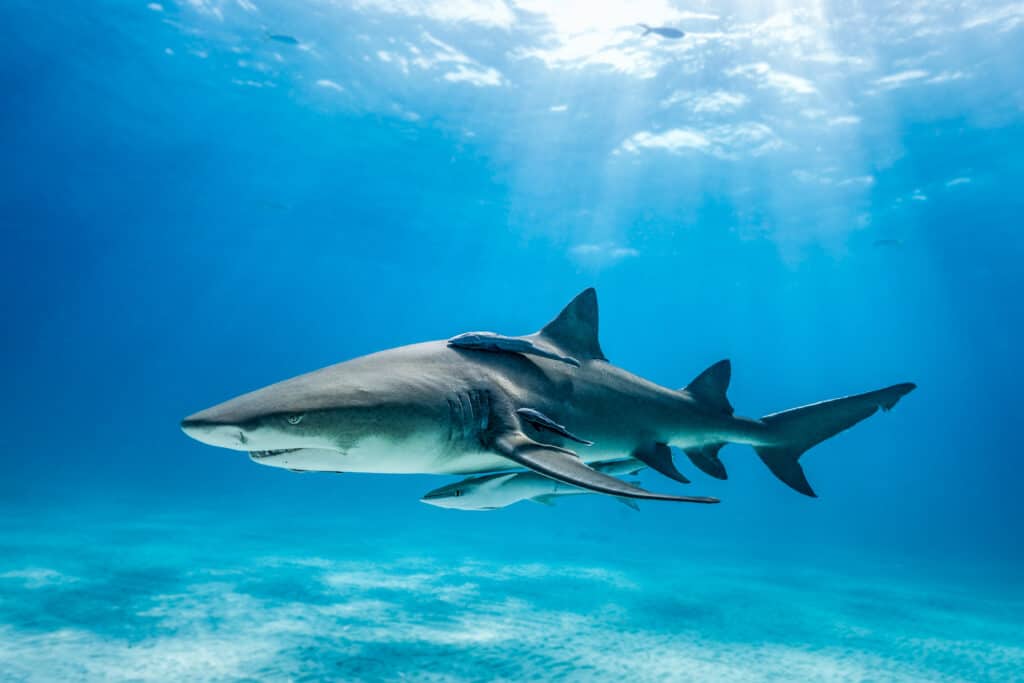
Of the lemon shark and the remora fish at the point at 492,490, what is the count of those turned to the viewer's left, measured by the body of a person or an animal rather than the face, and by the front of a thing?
2

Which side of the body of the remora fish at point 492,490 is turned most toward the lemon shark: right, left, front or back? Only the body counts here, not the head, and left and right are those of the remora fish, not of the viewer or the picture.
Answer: left

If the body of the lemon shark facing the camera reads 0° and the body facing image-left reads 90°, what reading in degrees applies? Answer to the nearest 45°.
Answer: approximately 90°

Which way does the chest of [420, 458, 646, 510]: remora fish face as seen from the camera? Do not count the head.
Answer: to the viewer's left
